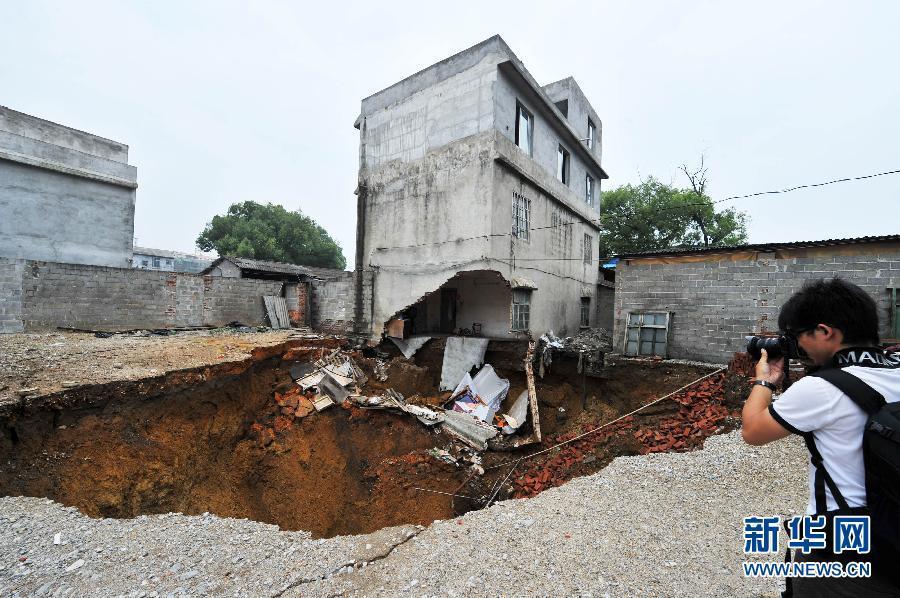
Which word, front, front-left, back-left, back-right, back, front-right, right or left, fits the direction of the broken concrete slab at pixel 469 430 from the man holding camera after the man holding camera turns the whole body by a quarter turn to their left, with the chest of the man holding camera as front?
back-right

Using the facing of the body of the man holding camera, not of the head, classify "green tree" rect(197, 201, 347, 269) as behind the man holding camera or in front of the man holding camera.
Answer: in front

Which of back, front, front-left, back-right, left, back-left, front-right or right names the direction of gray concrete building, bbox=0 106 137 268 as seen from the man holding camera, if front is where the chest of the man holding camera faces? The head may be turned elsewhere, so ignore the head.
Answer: front

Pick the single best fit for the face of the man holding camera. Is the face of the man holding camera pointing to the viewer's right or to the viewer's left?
to the viewer's left

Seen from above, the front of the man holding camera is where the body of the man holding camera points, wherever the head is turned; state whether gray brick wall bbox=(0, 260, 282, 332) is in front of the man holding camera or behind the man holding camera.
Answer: in front

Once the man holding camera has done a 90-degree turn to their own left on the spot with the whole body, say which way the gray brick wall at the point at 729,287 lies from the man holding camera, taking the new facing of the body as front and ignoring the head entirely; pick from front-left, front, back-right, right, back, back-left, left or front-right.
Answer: back

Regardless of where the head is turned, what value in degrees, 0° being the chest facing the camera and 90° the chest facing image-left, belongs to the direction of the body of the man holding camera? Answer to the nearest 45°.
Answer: approximately 90°

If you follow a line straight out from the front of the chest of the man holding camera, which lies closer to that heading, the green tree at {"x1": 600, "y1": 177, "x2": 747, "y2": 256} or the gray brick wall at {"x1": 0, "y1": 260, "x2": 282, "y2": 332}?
the gray brick wall
